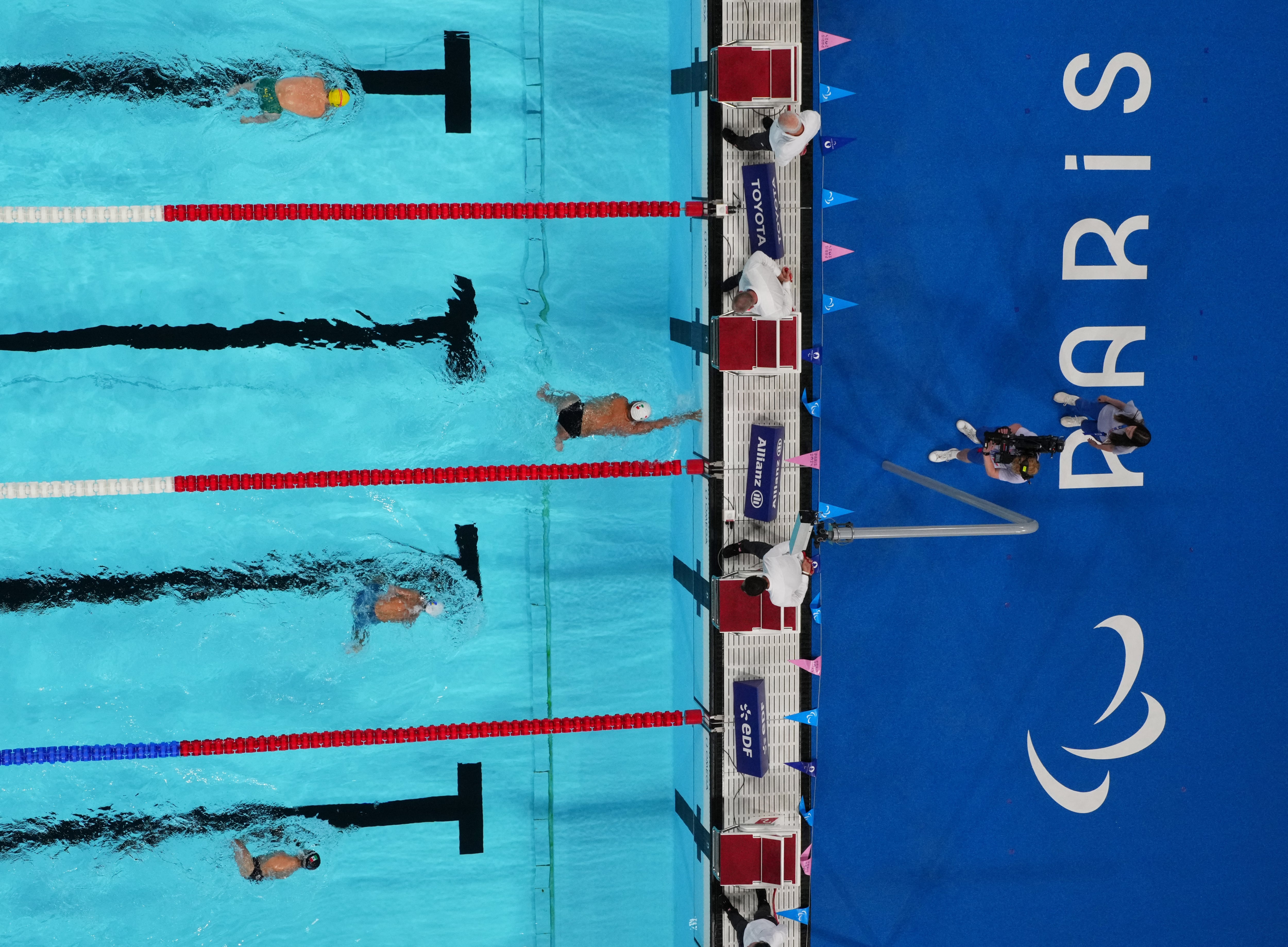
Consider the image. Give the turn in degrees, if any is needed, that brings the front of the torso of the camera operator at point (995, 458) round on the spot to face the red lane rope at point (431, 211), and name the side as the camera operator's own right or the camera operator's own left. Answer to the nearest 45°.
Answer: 0° — they already face it

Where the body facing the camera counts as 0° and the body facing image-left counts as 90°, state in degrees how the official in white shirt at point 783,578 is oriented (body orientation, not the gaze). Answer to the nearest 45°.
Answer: approximately 90°

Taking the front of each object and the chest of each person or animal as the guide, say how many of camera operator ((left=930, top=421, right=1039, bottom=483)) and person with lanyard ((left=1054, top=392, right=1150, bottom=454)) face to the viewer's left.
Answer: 2

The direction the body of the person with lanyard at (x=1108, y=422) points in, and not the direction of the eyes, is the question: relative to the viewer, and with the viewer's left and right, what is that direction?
facing to the left of the viewer

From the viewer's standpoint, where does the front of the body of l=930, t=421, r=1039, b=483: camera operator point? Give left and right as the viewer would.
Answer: facing to the left of the viewer

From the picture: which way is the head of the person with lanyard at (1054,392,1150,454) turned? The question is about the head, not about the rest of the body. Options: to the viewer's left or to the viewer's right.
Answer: to the viewer's left
